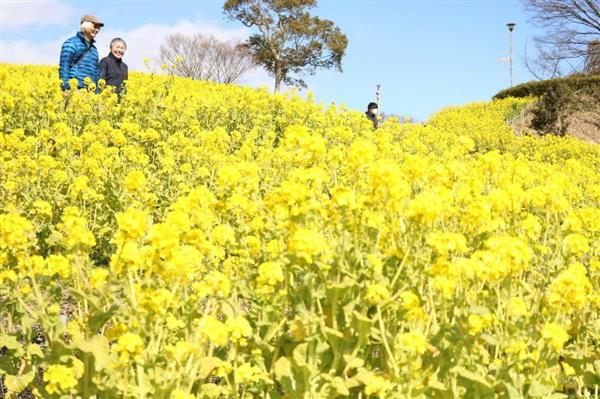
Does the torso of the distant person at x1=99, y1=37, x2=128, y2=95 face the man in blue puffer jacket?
no

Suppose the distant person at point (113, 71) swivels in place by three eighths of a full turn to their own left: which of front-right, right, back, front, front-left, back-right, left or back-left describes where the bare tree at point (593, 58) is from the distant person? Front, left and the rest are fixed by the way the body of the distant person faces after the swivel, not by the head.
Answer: front-right

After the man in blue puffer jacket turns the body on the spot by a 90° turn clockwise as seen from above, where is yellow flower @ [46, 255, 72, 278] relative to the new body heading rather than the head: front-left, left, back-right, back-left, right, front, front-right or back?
front-left

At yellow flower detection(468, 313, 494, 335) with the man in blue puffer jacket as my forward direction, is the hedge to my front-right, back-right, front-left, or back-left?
front-right

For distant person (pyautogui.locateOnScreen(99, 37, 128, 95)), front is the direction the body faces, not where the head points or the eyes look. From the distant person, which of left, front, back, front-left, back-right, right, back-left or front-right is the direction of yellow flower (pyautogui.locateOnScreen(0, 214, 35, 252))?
front-right

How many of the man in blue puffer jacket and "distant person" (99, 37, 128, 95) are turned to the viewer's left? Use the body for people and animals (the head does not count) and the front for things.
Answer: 0

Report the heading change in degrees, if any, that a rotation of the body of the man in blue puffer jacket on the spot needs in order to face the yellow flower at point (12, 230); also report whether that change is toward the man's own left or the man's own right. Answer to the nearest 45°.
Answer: approximately 45° to the man's own right

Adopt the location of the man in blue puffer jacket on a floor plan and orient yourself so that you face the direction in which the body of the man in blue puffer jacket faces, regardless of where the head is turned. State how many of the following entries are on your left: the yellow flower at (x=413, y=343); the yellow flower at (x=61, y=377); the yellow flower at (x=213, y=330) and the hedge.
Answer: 1

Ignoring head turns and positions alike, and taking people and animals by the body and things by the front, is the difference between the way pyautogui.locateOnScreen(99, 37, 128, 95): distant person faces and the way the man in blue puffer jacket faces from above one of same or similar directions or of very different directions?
same or similar directions

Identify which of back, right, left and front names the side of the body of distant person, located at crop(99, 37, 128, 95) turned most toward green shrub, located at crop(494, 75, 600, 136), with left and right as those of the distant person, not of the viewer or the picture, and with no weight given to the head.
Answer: left

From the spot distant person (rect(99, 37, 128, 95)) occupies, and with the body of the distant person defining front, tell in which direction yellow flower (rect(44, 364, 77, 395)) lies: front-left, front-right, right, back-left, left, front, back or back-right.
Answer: front-right

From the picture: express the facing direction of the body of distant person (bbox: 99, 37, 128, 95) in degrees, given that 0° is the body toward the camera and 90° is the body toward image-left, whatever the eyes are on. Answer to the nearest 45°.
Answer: approximately 315°

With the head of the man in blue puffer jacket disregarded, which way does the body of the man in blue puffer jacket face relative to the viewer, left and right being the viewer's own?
facing the viewer and to the right of the viewer

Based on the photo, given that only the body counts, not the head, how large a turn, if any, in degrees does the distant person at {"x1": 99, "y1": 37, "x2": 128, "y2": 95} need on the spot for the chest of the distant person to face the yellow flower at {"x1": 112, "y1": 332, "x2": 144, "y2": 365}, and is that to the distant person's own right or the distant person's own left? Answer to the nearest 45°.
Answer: approximately 45° to the distant person's own right

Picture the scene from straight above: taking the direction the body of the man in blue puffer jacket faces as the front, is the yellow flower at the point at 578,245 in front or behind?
in front
